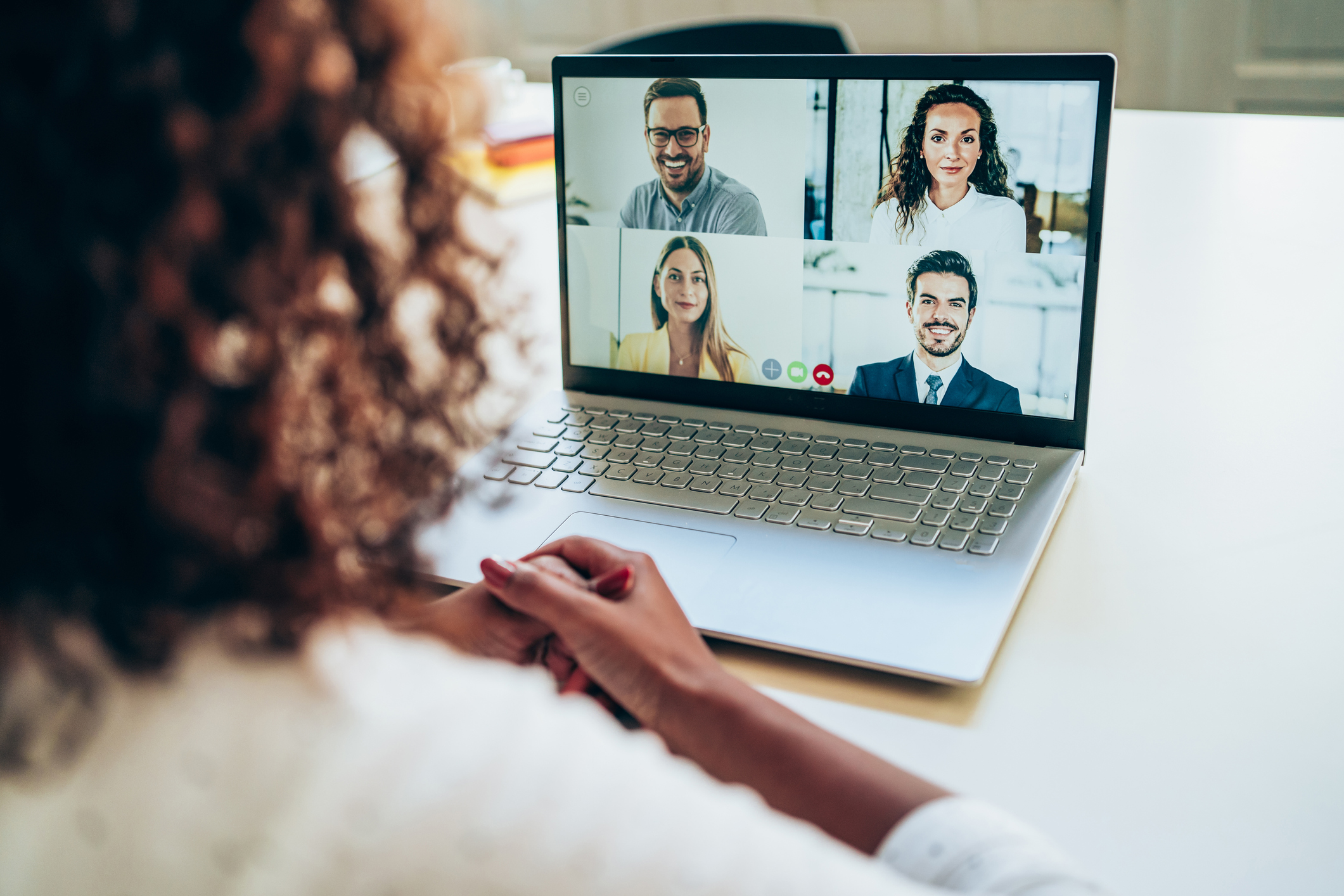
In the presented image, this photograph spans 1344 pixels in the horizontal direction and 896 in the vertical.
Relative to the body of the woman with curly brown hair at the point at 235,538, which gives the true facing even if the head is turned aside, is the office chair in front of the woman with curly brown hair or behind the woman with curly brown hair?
in front

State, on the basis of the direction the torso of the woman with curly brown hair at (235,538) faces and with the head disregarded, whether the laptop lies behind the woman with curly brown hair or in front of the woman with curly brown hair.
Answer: in front

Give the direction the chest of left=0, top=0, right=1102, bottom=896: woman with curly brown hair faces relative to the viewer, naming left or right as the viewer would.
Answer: facing away from the viewer and to the right of the viewer

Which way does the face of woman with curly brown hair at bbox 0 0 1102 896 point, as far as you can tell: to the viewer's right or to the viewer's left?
to the viewer's right
